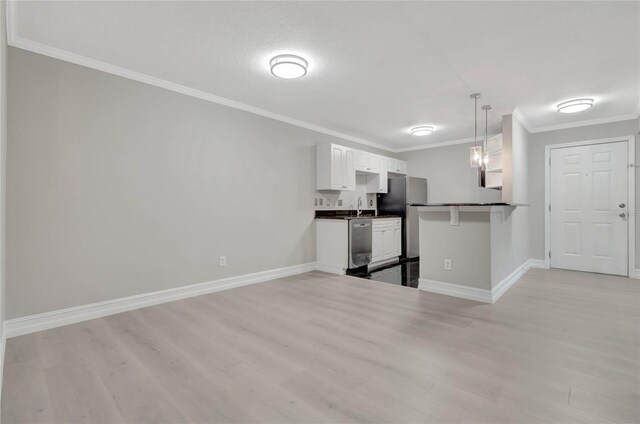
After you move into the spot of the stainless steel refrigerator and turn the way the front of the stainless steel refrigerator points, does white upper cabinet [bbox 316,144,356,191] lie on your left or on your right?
on your right

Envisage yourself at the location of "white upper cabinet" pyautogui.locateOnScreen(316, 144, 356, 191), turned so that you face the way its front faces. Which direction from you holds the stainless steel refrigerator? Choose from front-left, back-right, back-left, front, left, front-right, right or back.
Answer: left

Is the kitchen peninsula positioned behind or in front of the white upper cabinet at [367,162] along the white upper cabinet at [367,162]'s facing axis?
in front

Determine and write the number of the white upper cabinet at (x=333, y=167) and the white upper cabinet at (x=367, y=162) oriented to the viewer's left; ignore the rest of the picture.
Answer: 0

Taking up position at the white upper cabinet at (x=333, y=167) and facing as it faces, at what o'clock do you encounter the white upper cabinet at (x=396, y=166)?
the white upper cabinet at (x=396, y=166) is roughly at 9 o'clock from the white upper cabinet at (x=333, y=167).

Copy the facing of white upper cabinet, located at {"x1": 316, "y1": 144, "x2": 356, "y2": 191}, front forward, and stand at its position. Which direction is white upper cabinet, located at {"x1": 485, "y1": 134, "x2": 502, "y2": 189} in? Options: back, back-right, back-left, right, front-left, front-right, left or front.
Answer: front-left

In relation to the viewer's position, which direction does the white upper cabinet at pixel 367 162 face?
facing the viewer and to the right of the viewer

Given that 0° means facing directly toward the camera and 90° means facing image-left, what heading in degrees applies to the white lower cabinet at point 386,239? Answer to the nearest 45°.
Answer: approximately 315°

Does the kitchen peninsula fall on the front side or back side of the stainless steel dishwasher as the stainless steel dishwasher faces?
on the front side

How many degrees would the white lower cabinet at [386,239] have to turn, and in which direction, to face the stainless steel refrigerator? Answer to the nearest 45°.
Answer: approximately 90° to its left

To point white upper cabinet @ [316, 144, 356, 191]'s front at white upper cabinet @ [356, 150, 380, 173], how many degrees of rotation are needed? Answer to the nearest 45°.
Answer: approximately 90° to its left

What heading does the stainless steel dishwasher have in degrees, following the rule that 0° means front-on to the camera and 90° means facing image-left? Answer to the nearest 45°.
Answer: approximately 315°

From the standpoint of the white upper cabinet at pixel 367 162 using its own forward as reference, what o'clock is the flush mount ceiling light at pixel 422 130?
The flush mount ceiling light is roughly at 11 o'clock from the white upper cabinet.
